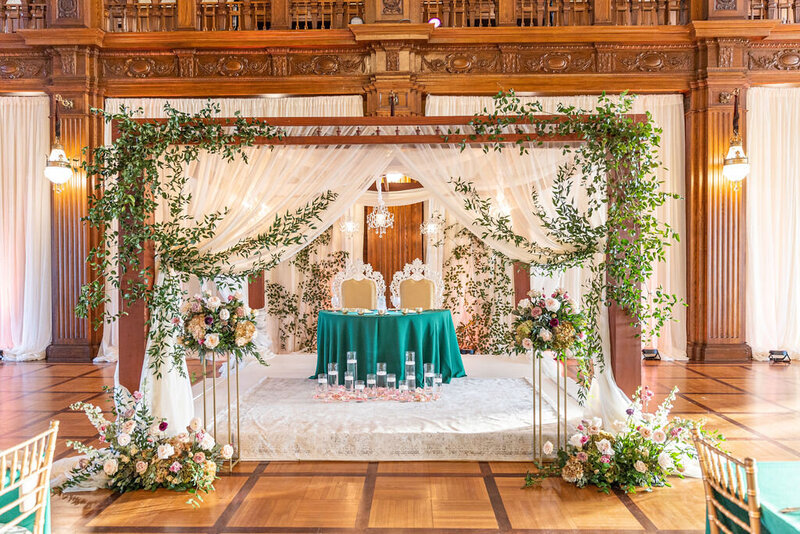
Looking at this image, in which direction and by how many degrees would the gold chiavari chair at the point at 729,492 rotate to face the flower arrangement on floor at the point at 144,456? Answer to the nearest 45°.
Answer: approximately 135° to its left

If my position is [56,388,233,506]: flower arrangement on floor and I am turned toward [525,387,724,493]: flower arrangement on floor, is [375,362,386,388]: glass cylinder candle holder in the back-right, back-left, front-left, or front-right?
front-left

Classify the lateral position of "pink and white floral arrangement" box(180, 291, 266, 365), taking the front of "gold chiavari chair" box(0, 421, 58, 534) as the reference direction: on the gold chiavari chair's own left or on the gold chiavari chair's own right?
on the gold chiavari chair's own right

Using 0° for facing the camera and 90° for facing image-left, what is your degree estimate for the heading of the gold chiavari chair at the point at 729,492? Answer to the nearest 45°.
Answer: approximately 225°

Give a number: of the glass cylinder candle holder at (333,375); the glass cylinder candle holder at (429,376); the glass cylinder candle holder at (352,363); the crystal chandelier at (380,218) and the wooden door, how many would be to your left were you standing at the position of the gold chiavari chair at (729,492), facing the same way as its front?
5

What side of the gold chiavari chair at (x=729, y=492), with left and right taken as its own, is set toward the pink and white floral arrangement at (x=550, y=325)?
left

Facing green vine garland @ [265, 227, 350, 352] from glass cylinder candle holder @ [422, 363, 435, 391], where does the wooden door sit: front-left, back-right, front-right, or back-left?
front-right

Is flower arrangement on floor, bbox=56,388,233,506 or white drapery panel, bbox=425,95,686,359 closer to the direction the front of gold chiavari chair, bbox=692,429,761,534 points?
the white drapery panel

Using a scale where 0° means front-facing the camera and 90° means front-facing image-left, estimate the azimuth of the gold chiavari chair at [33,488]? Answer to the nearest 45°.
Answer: approximately 135°

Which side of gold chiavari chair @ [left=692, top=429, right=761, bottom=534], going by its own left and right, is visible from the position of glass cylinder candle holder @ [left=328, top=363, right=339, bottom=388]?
left

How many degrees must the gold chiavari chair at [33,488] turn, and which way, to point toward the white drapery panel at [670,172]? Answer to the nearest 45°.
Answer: approximately 135° to its right

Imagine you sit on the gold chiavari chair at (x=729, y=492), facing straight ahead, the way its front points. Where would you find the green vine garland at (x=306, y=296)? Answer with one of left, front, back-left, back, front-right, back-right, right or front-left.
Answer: left

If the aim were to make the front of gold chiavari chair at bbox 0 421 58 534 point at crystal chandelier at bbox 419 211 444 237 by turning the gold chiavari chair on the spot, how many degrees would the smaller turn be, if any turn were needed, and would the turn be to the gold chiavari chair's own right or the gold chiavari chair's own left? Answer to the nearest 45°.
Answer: approximately 90° to the gold chiavari chair's own right

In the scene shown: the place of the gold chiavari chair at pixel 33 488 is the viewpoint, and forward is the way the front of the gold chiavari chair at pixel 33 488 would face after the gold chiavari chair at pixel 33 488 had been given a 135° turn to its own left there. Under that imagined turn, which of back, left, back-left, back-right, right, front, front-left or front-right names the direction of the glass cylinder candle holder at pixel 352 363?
back-left
